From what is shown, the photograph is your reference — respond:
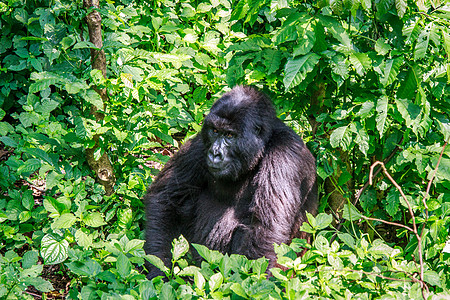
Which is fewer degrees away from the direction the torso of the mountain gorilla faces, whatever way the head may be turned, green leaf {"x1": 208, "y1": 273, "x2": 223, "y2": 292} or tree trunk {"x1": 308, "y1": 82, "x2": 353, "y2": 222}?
the green leaf

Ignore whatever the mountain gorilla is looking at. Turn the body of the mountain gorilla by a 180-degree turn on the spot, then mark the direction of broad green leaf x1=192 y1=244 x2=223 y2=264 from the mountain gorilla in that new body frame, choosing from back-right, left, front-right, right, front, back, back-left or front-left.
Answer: back-right

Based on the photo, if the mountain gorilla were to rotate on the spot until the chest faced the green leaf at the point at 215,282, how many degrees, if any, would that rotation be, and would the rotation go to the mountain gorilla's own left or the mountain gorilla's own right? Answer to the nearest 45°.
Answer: approximately 45° to the mountain gorilla's own left

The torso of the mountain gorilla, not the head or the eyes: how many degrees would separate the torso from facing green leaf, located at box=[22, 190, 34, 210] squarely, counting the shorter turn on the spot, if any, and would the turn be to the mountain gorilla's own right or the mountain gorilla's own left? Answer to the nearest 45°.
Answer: approximately 45° to the mountain gorilla's own right

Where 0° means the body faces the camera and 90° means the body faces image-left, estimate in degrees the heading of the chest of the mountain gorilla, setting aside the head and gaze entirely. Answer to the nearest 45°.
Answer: approximately 45°

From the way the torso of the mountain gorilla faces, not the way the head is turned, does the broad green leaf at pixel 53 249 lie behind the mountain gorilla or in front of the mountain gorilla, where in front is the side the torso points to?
in front
